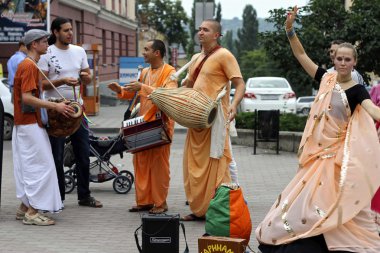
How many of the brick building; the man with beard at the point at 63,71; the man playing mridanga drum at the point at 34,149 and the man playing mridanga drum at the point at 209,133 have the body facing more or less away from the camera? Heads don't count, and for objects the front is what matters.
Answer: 0

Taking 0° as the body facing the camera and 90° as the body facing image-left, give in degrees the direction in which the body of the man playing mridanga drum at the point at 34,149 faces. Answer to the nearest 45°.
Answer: approximately 270°

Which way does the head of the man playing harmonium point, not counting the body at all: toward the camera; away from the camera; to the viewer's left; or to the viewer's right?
to the viewer's left

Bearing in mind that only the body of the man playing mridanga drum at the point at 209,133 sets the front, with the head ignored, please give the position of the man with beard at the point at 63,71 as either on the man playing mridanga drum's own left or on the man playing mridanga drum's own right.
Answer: on the man playing mridanga drum's own right

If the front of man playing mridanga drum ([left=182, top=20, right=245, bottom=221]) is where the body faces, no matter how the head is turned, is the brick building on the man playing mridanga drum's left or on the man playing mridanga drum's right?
on the man playing mridanga drum's right

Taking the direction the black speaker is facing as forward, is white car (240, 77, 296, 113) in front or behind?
behind

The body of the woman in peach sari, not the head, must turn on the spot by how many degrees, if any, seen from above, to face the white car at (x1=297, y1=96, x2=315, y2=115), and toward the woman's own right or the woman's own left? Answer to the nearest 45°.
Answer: approximately 180°

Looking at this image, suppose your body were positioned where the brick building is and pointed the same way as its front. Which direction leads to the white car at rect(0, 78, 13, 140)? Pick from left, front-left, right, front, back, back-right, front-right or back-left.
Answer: front-right

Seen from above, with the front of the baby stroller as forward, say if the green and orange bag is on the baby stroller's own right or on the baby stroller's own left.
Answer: on the baby stroller's own left

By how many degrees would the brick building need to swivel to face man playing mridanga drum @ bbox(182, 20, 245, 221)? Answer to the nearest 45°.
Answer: approximately 45° to its right

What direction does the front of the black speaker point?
toward the camera

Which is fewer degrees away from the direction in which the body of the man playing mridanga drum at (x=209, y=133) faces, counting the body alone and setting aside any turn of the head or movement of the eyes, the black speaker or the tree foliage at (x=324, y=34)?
the black speaker

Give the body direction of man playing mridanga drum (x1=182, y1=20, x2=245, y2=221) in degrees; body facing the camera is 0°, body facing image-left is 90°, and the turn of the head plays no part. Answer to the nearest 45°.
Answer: approximately 45°
